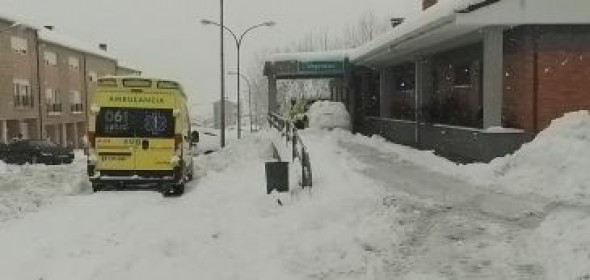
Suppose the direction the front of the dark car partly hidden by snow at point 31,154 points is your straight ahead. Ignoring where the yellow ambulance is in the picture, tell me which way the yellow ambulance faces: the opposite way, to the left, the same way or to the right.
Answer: to the left

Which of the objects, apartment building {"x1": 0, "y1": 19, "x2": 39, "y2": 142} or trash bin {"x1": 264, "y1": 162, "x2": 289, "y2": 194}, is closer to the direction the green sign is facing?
the trash bin

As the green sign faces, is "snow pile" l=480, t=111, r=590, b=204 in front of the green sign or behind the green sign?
in front

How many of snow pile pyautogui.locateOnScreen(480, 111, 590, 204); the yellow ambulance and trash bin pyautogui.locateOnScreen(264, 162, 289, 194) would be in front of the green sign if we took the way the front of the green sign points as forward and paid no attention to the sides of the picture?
3

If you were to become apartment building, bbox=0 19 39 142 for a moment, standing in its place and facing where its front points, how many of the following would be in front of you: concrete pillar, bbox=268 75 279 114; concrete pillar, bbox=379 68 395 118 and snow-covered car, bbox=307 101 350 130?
3

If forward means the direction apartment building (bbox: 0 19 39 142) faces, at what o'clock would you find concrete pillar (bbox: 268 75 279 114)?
The concrete pillar is roughly at 12 o'clock from the apartment building.

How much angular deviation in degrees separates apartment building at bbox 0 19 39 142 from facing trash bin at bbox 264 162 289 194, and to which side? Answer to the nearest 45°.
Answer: approximately 45° to its right

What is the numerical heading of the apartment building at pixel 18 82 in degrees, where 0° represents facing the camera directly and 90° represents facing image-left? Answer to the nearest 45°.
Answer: approximately 315°

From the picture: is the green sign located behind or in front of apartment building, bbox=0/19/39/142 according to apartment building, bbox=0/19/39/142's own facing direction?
in front
